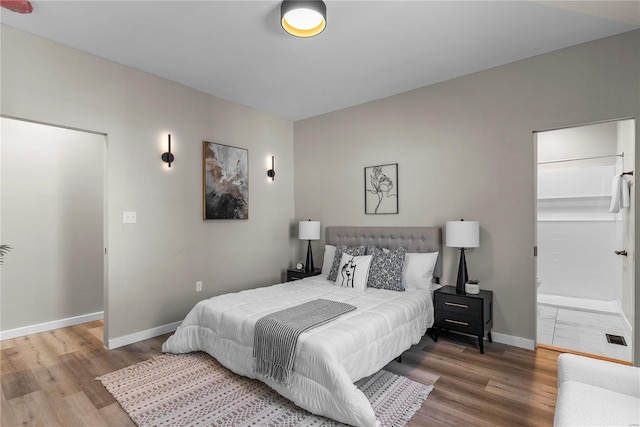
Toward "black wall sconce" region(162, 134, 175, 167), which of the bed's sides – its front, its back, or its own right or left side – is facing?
right

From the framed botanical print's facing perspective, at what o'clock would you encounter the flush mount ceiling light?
The flush mount ceiling light is roughly at 11 o'clock from the framed botanical print.

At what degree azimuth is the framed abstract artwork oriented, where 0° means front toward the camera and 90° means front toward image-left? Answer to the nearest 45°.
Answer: approximately 315°

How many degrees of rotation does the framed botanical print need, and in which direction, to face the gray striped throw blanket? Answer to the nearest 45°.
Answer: approximately 45° to its left

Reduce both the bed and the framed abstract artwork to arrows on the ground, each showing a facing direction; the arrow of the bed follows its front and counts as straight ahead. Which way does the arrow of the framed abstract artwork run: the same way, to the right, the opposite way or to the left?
to the left

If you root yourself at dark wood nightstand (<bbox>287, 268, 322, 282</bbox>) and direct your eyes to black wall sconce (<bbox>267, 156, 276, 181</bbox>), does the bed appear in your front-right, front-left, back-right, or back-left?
back-left

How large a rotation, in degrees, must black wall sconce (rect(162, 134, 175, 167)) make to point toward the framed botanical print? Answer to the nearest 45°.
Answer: approximately 45° to its left

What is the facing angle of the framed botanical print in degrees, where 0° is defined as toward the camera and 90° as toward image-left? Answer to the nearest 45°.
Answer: approximately 45°

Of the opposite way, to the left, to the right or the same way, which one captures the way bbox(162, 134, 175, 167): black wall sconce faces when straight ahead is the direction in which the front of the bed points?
to the left

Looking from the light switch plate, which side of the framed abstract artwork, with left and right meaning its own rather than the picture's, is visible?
right
